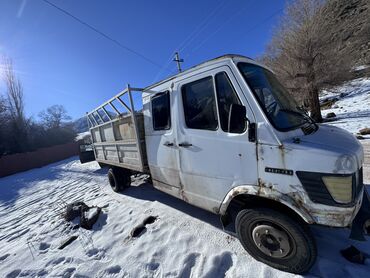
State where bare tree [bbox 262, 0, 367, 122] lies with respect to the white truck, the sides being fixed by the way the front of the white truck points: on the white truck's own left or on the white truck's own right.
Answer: on the white truck's own left

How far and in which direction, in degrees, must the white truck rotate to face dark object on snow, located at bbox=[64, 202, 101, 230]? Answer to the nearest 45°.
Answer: approximately 135° to its right

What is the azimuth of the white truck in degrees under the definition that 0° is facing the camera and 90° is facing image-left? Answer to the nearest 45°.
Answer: approximately 315°

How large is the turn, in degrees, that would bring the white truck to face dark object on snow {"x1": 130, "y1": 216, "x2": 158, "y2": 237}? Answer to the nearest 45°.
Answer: approximately 135° to its right
